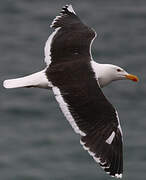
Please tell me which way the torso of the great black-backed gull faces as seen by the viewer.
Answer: to the viewer's right
